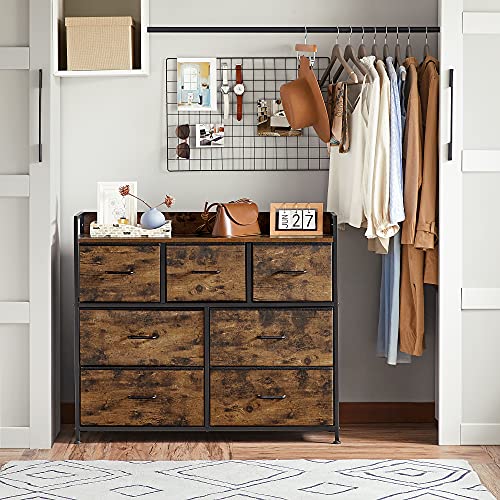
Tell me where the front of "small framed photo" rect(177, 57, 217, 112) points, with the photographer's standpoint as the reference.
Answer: facing the viewer

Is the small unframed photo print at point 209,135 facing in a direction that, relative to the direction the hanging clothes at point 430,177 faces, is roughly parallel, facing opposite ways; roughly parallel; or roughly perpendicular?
roughly perpendicular

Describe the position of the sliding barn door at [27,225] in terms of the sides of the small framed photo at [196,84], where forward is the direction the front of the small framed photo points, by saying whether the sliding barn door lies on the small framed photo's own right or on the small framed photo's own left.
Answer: on the small framed photo's own right

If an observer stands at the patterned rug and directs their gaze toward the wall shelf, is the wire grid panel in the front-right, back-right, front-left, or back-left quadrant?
front-right

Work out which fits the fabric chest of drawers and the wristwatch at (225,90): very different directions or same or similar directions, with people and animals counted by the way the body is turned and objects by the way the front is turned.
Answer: same or similar directions

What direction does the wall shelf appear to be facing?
toward the camera

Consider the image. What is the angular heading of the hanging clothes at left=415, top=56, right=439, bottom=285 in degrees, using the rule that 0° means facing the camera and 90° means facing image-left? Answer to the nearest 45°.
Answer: approximately 90°

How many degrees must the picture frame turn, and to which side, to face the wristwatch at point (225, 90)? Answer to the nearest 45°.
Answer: approximately 90° to its left

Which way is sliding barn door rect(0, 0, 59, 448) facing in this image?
toward the camera

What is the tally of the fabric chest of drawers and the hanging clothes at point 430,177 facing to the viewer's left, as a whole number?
1

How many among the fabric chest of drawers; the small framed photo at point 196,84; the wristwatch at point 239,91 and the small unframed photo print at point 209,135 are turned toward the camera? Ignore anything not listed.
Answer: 4

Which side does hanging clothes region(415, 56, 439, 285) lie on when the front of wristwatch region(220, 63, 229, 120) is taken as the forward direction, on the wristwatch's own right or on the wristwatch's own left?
on the wristwatch's own left

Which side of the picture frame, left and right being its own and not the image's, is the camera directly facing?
front

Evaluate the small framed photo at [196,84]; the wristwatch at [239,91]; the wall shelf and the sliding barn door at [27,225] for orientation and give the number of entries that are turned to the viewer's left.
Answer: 0

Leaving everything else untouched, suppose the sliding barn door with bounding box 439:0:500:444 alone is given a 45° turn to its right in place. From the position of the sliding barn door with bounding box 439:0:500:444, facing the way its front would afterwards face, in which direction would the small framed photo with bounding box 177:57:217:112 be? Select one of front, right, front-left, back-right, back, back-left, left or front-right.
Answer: front-right

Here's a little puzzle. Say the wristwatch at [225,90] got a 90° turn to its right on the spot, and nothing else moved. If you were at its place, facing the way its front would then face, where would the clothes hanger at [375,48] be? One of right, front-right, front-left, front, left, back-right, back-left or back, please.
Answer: back

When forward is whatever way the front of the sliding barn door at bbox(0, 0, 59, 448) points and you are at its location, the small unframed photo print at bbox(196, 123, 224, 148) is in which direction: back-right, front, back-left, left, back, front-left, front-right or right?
left
